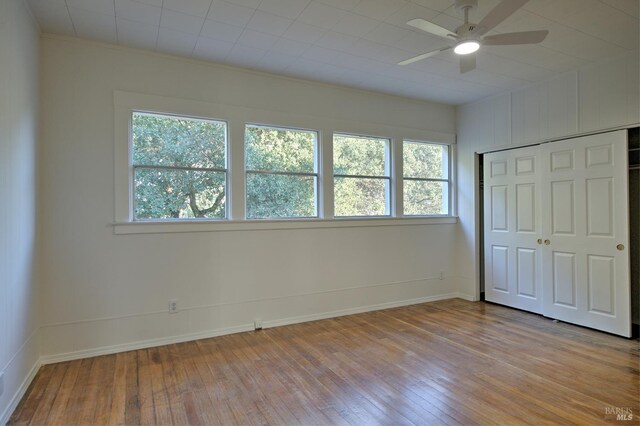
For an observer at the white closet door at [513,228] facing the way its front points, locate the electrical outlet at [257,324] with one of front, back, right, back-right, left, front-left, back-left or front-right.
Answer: front

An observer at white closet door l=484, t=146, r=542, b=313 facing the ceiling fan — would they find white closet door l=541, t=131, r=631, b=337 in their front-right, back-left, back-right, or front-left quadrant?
front-left

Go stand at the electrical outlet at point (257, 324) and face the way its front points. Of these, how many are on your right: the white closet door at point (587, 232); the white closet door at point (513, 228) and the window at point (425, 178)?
0

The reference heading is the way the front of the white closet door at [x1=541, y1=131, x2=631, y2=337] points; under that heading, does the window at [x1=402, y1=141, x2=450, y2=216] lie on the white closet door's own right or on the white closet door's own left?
on the white closet door's own right

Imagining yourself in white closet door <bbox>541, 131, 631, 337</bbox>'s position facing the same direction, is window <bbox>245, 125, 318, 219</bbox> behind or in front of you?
in front

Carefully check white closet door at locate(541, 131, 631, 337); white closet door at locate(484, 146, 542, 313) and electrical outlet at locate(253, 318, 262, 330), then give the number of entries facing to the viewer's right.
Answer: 0

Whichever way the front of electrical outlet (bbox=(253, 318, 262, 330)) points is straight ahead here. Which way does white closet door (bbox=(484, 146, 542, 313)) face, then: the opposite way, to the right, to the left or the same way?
to the right

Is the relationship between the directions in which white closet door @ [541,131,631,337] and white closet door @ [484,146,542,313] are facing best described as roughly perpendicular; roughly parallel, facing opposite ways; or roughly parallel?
roughly parallel

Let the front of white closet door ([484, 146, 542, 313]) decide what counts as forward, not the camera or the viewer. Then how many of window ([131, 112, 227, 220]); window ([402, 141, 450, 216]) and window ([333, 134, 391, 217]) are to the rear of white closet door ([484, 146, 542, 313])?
0

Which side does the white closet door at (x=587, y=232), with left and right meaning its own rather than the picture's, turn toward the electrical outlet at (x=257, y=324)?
front

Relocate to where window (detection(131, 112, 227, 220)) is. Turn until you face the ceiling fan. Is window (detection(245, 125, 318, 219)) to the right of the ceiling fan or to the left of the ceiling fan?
left

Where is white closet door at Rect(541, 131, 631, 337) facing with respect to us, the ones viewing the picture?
facing the viewer and to the left of the viewer

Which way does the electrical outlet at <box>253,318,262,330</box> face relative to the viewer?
toward the camera

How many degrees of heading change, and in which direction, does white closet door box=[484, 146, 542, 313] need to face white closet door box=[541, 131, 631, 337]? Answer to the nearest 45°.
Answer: approximately 90° to its left

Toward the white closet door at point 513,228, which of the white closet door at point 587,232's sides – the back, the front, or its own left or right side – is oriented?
right

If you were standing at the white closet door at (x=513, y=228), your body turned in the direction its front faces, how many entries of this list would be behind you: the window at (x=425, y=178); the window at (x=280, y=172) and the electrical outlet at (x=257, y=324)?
0

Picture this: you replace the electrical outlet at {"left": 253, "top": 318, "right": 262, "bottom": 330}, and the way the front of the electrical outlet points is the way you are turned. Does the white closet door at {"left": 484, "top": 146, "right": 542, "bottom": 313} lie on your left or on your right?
on your left

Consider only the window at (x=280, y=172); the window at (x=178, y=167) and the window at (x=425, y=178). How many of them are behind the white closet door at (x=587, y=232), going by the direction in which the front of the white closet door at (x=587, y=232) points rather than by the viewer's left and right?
0

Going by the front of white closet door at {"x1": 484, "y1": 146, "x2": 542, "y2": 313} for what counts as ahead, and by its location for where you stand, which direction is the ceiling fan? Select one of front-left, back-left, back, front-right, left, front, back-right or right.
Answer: front-left
